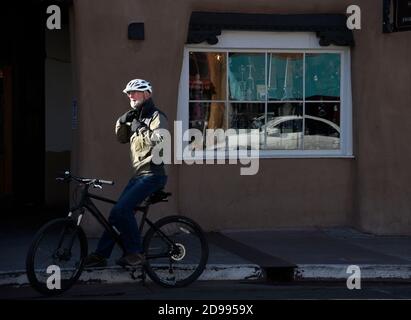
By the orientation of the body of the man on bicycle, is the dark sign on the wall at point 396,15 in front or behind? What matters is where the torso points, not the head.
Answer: behind

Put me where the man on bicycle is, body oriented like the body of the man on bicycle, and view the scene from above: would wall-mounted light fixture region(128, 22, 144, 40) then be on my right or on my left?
on my right
